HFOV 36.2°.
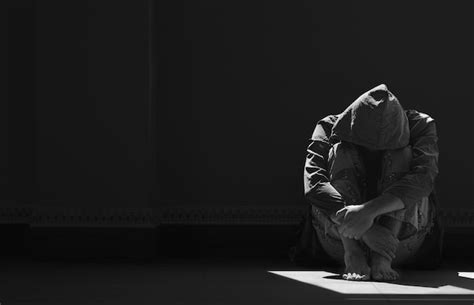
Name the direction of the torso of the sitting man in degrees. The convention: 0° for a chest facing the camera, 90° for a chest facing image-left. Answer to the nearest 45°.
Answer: approximately 0°
